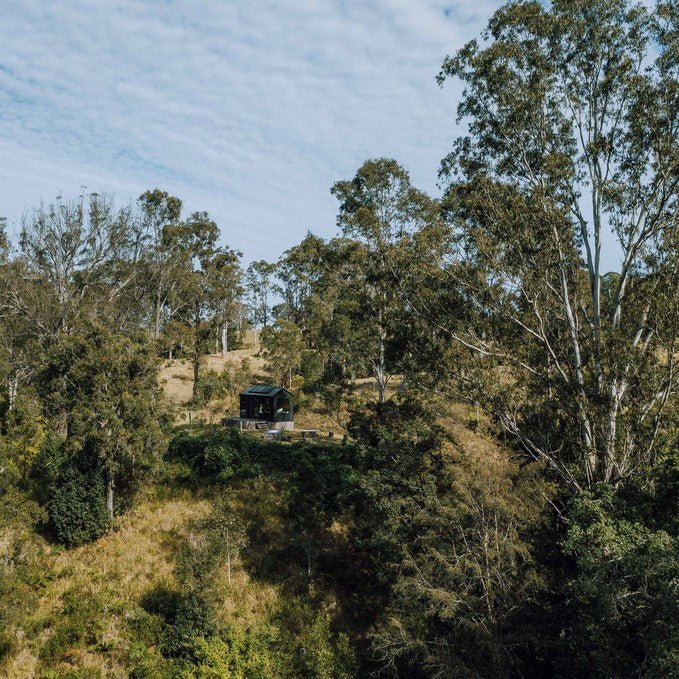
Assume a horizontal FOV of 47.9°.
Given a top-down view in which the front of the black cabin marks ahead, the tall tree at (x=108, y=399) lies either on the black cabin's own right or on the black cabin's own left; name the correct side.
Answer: on the black cabin's own right

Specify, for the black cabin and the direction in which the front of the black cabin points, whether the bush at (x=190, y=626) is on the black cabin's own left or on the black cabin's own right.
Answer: on the black cabin's own right

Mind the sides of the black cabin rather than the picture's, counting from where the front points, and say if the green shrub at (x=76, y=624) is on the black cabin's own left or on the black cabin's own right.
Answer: on the black cabin's own right

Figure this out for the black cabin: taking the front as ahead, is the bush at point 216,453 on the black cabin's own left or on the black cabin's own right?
on the black cabin's own right

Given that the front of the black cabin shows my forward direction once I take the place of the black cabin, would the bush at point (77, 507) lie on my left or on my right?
on my right
